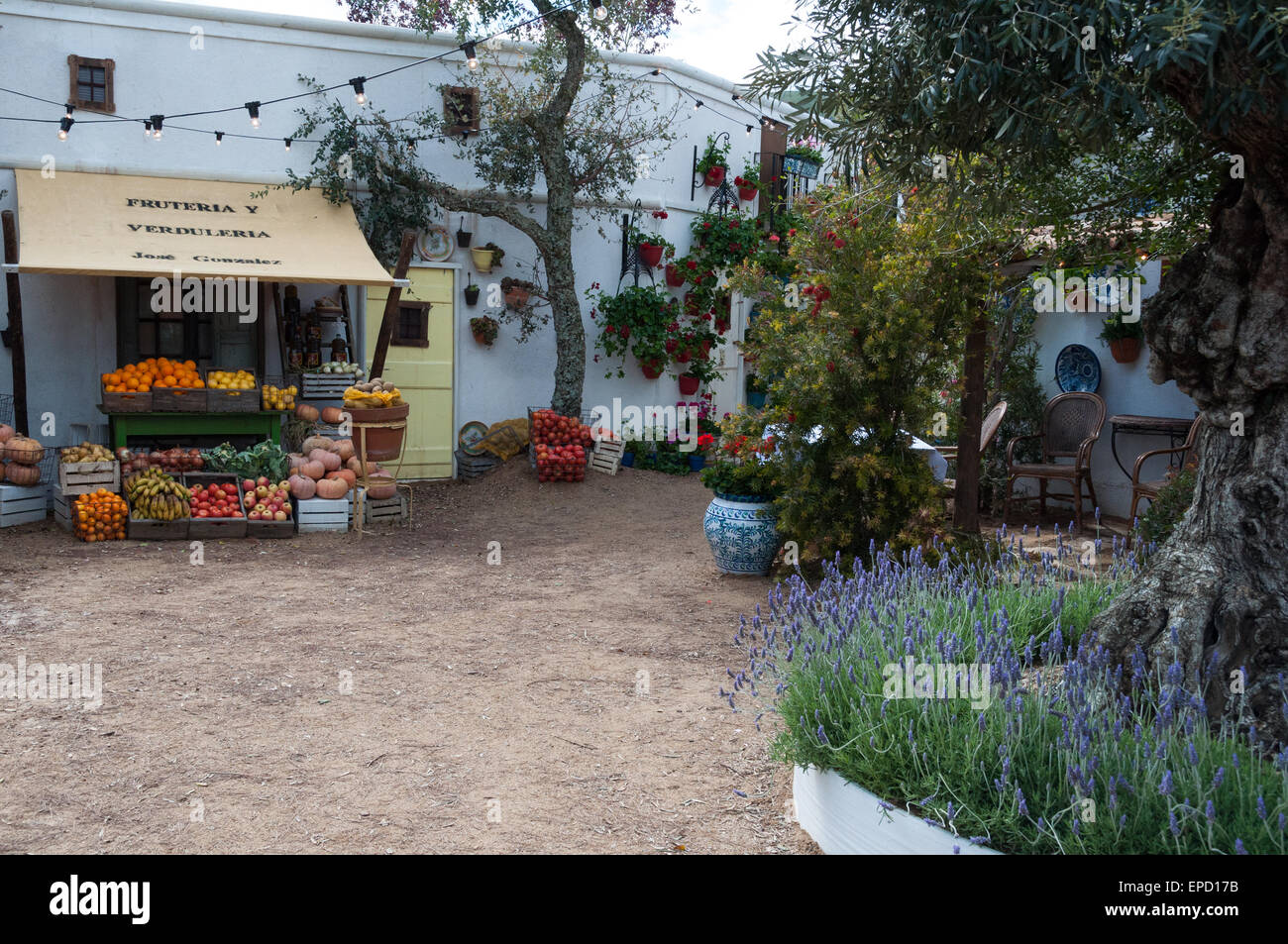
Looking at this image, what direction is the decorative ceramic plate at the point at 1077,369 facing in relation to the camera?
toward the camera

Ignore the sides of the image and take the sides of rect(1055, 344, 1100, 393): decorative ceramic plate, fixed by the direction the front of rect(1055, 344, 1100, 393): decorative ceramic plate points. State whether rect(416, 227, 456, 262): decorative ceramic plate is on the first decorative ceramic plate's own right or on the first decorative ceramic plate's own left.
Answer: on the first decorative ceramic plate's own right

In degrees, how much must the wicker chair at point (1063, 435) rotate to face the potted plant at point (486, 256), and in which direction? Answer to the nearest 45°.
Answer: approximately 45° to its right

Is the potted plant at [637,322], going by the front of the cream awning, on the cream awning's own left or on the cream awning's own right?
on the cream awning's own left

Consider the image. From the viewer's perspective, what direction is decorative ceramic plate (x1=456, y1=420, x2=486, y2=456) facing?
toward the camera

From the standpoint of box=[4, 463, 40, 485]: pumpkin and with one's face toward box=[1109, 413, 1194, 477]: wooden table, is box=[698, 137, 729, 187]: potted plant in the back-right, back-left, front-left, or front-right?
front-left

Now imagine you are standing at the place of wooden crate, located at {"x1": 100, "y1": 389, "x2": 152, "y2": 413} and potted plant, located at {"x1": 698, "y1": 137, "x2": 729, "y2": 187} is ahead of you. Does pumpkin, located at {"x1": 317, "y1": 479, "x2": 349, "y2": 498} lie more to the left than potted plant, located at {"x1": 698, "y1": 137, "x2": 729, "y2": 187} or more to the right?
right

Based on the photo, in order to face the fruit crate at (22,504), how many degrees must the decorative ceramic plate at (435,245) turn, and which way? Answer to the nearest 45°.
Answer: approximately 45° to its right

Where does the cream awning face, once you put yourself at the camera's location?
facing the viewer

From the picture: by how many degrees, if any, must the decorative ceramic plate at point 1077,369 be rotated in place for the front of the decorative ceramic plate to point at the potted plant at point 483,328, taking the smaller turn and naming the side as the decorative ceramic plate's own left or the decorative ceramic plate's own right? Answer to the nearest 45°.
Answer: approximately 90° to the decorative ceramic plate's own right

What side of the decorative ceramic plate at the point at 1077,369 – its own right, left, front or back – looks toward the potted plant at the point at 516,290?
right
